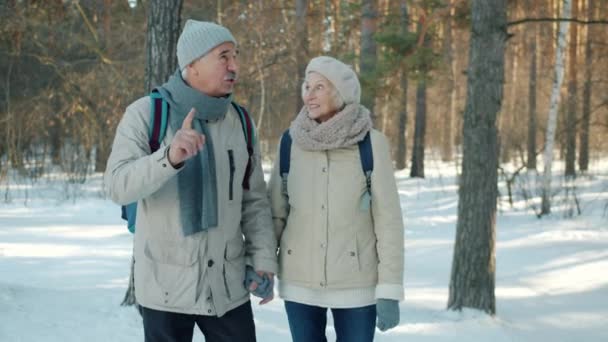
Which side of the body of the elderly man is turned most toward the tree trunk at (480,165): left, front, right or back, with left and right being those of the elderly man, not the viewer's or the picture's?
left

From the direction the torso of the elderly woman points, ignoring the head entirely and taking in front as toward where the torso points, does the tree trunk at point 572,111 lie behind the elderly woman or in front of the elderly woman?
behind

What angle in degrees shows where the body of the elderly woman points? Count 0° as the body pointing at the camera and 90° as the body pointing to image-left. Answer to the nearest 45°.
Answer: approximately 0°

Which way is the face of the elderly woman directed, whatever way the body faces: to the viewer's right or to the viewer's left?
to the viewer's left

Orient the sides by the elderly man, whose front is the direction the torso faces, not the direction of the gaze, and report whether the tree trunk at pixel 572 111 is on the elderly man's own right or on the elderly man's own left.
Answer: on the elderly man's own left

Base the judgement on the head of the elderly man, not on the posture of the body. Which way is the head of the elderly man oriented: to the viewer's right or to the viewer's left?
to the viewer's right

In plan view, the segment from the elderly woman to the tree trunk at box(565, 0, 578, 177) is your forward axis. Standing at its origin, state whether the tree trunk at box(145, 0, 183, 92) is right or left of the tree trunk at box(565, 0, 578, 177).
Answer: left

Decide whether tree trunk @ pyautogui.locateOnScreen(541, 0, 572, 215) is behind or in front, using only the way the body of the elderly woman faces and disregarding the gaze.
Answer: behind
